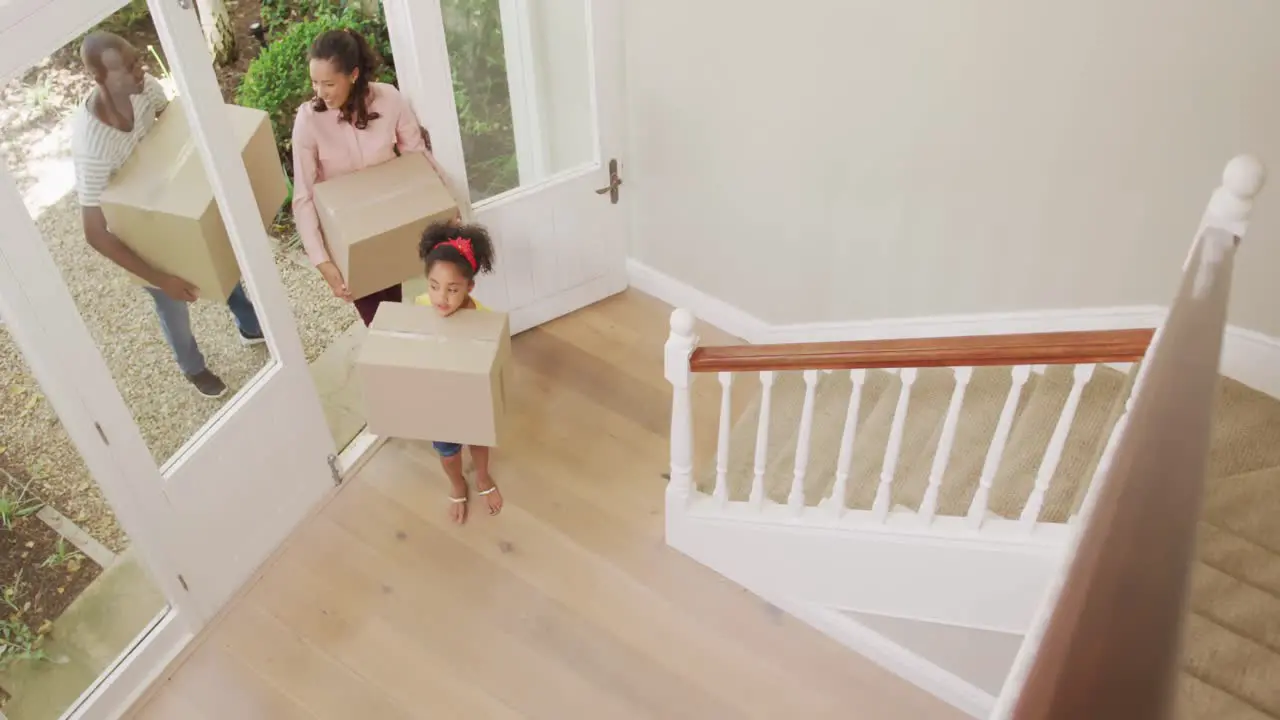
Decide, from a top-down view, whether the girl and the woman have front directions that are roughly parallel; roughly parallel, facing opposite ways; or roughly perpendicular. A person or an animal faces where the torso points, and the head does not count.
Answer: roughly parallel

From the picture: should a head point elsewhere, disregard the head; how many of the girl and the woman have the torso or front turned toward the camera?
2

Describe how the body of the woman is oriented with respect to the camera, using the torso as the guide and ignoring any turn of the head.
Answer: toward the camera

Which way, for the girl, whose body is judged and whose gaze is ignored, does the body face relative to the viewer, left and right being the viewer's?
facing the viewer

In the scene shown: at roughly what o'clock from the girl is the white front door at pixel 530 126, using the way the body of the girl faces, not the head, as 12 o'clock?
The white front door is roughly at 7 o'clock from the girl.

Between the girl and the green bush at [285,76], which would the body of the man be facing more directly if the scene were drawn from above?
the girl

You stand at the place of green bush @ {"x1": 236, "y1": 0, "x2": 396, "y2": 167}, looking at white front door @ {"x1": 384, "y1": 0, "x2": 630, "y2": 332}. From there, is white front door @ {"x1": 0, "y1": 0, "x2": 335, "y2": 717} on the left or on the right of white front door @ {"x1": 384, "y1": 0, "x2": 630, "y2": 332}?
right

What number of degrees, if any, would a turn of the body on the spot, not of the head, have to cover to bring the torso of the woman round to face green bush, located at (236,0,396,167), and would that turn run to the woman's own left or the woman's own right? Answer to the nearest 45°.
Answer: approximately 180°

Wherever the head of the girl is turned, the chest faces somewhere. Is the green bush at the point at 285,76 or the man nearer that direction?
the man

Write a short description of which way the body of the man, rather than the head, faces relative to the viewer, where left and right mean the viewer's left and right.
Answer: facing the viewer and to the right of the viewer
